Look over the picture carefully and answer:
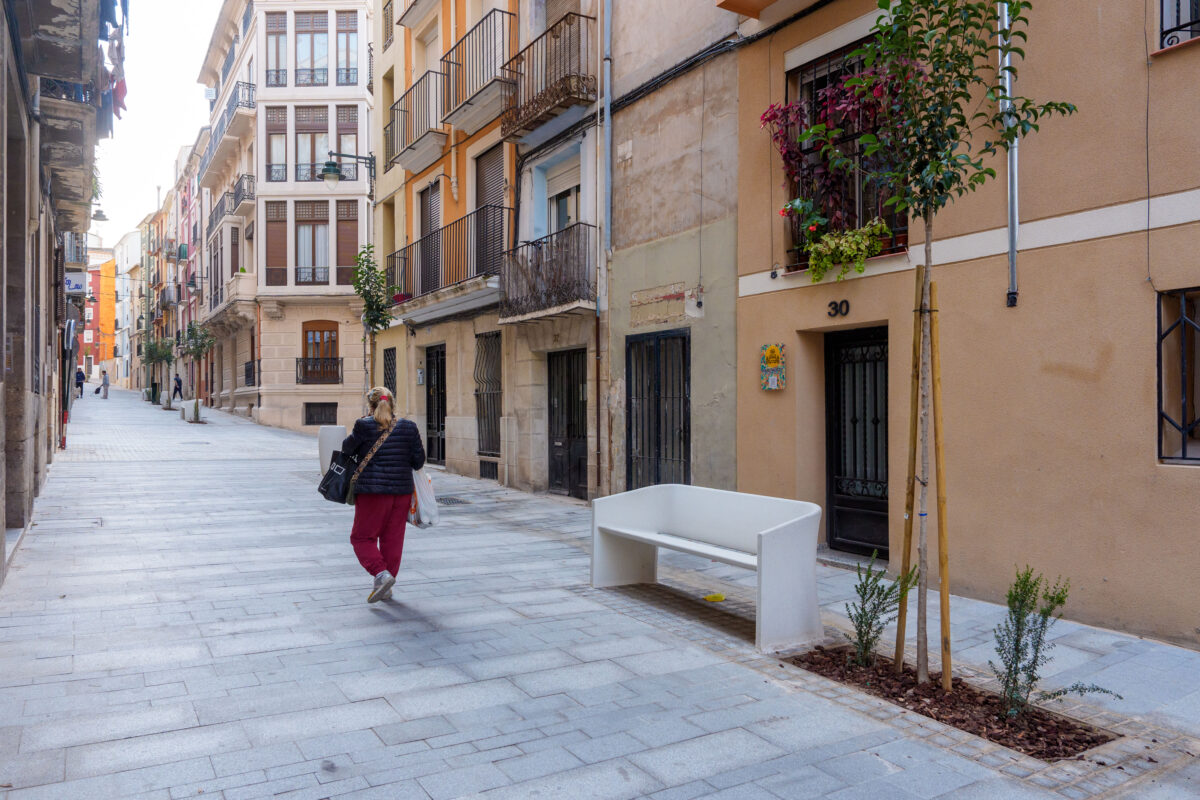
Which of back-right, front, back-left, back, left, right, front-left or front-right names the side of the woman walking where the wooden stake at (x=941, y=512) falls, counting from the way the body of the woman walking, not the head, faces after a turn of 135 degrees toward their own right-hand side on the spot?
front

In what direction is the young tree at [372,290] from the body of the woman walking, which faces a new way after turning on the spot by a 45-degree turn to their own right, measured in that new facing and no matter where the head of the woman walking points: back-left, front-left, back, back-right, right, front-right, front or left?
front-left

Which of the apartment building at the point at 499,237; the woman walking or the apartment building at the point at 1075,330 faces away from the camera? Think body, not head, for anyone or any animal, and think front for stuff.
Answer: the woman walking

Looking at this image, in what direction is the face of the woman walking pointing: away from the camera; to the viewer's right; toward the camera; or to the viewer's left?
away from the camera

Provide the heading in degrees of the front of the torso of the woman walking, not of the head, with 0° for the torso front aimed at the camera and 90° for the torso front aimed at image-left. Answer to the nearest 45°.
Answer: approximately 180°

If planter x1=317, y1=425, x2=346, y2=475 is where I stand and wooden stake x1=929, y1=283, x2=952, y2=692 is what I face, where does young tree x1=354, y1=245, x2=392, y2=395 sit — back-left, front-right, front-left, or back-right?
back-left

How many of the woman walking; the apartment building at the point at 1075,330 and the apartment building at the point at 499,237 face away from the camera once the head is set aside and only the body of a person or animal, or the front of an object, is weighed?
1

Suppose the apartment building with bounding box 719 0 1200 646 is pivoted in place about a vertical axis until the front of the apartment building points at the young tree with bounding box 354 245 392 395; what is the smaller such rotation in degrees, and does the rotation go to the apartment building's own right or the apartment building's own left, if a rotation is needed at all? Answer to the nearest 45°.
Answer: approximately 90° to the apartment building's own right

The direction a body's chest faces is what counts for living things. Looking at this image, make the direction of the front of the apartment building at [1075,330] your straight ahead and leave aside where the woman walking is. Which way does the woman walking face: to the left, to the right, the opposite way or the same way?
to the right

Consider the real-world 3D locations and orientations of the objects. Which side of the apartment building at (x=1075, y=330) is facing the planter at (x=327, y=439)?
right

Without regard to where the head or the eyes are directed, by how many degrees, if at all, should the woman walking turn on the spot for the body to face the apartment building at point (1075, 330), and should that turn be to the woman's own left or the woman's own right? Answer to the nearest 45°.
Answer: approximately 90° to the woman's own right

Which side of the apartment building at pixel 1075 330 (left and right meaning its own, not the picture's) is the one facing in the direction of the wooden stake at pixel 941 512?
front

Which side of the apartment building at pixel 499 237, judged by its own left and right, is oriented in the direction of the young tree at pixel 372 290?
right

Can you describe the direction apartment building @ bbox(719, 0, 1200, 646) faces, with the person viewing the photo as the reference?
facing the viewer and to the left of the viewer
